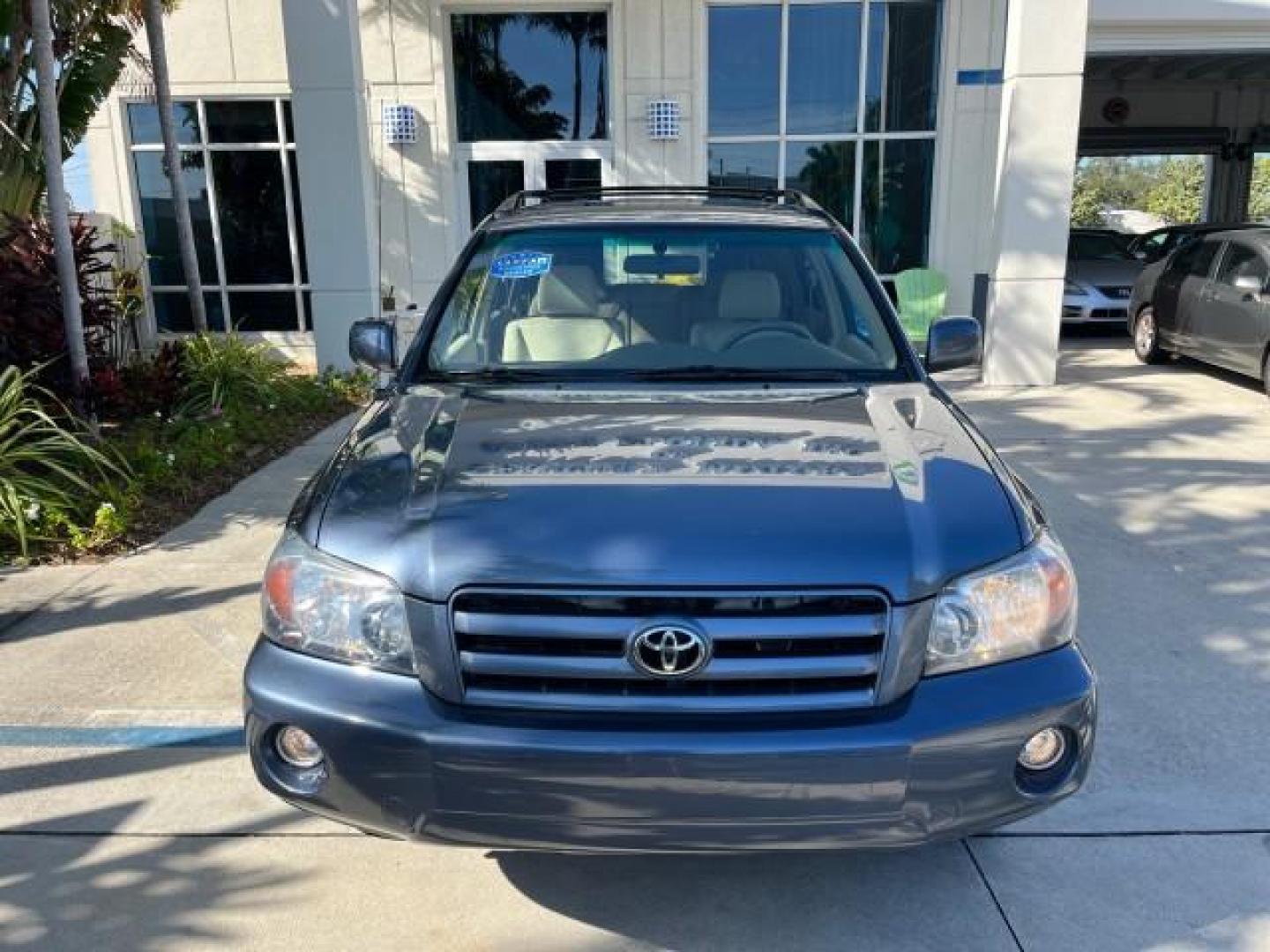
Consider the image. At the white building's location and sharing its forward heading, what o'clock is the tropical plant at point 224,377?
The tropical plant is roughly at 1 o'clock from the white building.

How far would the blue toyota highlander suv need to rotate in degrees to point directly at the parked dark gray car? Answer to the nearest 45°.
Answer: approximately 135° to its left

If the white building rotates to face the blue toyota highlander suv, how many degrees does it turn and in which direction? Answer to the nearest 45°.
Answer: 0° — it already faces it

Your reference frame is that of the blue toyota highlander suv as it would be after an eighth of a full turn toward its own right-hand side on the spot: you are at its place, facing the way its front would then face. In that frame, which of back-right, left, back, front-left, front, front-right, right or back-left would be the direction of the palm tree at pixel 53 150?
right

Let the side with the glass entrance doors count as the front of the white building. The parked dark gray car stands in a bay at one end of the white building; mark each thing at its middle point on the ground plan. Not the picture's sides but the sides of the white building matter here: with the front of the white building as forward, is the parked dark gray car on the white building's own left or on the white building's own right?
on the white building's own left
